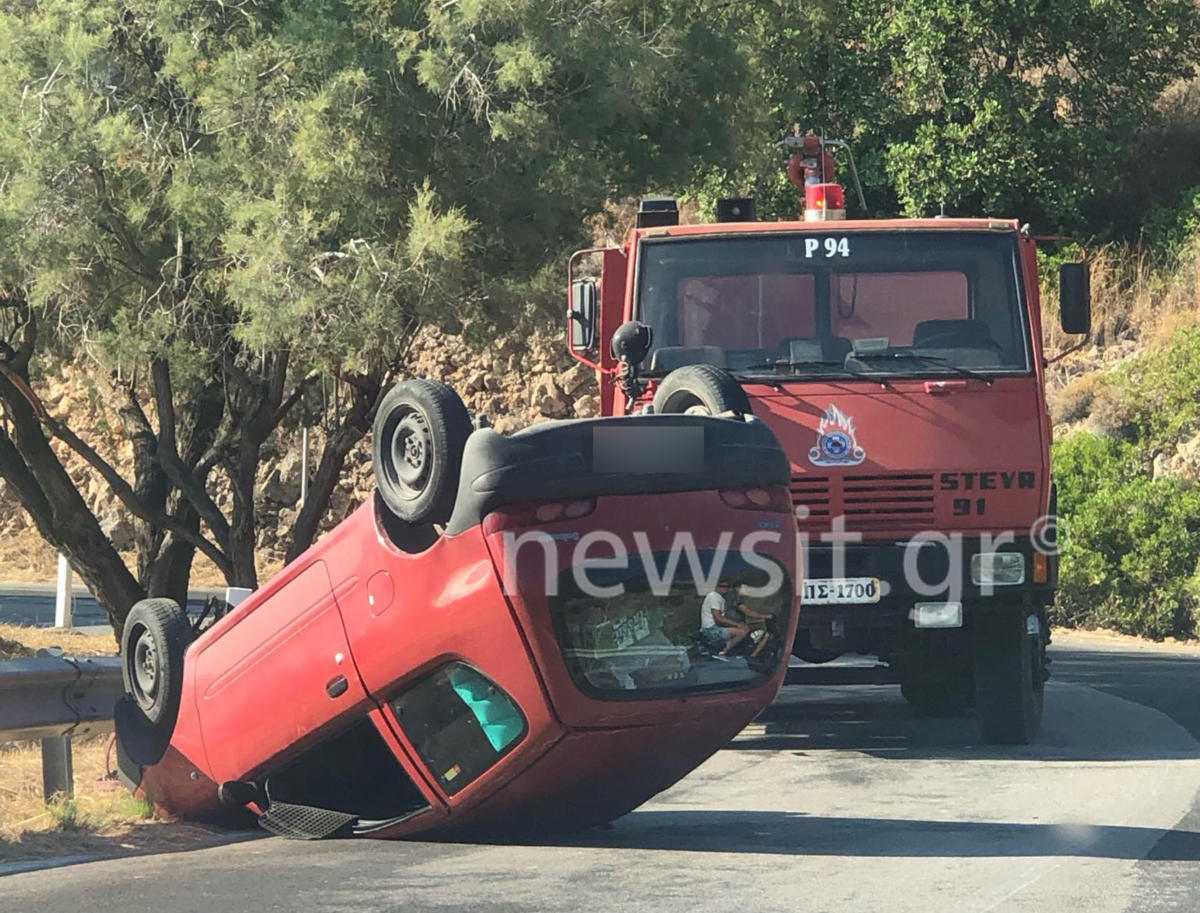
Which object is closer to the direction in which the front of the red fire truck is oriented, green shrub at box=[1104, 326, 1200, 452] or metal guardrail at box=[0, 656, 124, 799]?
the metal guardrail

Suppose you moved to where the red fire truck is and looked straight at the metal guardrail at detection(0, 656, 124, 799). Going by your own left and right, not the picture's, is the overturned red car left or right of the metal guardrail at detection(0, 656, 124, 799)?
left

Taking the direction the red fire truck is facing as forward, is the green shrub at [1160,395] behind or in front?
behind

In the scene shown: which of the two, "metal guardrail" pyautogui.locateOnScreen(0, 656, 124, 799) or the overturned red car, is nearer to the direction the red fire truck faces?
the overturned red car

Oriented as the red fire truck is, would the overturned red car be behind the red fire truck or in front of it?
in front

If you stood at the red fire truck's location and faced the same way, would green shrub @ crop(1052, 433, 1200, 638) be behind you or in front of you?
behind

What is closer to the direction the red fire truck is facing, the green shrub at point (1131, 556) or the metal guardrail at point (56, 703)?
the metal guardrail

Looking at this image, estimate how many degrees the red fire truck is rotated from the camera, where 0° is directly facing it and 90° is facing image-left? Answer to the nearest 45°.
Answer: approximately 0°

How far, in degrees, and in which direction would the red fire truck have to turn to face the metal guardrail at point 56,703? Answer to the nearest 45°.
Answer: approximately 45° to its right
